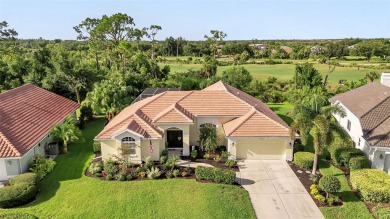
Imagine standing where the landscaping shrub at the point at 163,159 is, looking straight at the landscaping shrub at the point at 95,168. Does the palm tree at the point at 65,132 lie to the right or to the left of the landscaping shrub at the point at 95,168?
right

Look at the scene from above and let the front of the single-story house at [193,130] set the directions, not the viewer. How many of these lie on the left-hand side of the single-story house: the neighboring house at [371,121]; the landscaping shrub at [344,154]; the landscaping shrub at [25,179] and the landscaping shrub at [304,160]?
3

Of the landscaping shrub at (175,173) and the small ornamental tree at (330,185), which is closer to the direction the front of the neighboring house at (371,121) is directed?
the small ornamental tree

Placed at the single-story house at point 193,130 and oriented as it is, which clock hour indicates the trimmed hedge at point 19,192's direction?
The trimmed hedge is roughly at 2 o'clock from the single-story house.

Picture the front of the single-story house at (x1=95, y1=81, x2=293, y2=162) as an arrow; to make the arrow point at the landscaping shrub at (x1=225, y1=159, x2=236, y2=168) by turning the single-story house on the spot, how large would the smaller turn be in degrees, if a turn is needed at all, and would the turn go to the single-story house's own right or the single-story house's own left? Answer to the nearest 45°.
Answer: approximately 45° to the single-story house's own left

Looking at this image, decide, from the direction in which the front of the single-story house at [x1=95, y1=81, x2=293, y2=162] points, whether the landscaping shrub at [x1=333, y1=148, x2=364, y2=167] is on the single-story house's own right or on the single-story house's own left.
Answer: on the single-story house's own left

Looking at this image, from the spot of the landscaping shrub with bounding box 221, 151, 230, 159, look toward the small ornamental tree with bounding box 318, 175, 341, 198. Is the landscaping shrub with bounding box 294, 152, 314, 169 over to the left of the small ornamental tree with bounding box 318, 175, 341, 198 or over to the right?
left

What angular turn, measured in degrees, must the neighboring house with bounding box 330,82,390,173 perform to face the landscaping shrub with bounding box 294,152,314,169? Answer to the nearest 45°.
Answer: approximately 90° to its right

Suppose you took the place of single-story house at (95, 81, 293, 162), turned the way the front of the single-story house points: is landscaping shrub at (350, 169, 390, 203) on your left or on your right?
on your left

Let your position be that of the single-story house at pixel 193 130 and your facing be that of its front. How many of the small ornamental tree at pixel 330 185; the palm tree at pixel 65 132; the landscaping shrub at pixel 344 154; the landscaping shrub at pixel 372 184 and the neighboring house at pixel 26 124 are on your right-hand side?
2

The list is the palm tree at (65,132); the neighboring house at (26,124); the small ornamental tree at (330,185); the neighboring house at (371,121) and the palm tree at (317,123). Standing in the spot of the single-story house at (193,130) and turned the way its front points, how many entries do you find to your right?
2

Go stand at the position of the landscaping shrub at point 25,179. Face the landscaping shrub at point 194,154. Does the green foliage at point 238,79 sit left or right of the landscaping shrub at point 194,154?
left
